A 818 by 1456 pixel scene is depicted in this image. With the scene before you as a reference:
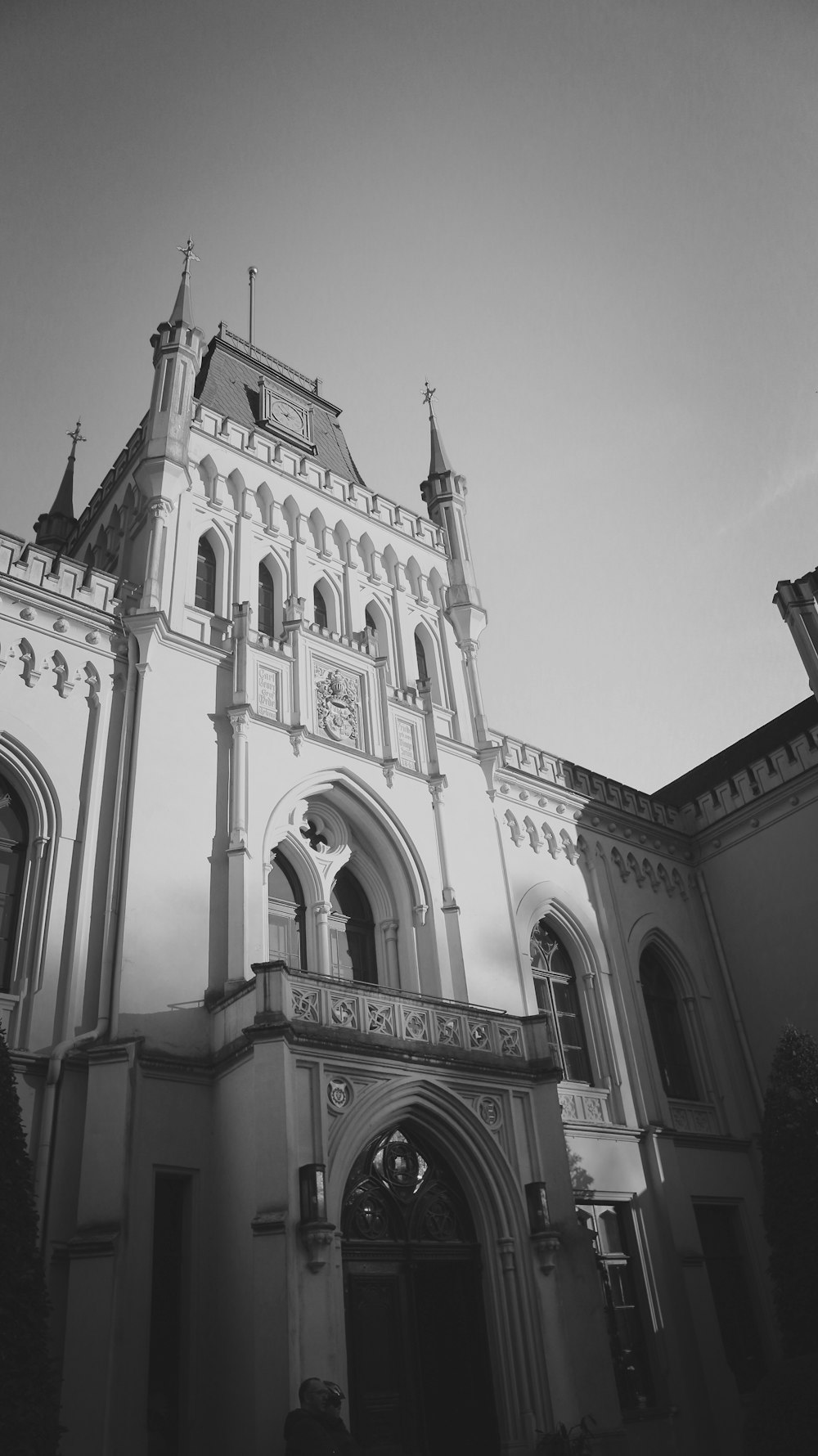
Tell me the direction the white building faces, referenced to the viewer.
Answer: facing the viewer and to the right of the viewer
